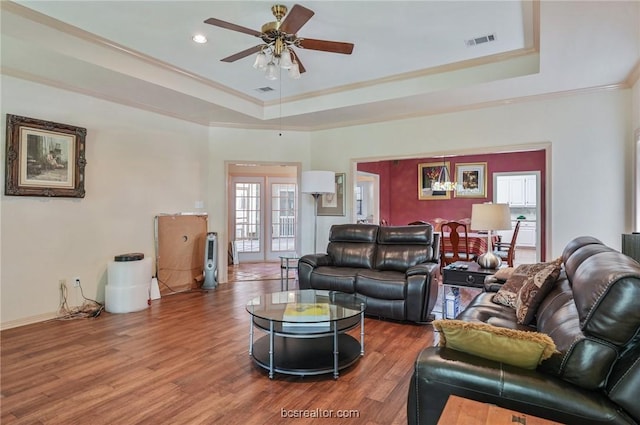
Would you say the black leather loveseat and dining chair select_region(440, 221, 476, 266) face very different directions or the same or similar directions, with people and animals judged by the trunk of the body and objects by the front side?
very different directions

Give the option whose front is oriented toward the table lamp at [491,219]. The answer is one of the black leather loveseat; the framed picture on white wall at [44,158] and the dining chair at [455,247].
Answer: the framed picture on white wall

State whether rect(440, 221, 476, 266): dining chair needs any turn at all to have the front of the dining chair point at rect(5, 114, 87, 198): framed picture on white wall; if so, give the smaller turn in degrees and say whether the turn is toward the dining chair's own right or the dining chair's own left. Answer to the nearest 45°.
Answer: approximately 180°

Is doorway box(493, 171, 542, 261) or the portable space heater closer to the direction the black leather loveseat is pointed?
the portable space heater

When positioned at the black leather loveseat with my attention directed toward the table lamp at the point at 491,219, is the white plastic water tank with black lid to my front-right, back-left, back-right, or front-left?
back-right

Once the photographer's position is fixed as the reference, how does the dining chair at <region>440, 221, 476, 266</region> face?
facing away from the viewer and to the right of the viewer

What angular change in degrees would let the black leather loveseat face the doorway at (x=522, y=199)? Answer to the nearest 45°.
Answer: approximately 180°

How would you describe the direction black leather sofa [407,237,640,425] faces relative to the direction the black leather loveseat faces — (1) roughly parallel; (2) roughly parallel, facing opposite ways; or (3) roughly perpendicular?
roughly perpendicular

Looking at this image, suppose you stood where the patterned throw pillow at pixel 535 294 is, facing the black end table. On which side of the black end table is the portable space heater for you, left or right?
left

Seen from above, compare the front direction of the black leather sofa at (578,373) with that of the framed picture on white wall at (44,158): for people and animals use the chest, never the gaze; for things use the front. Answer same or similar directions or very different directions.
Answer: very different directions

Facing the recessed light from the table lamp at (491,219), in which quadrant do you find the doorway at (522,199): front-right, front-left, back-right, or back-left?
back-right

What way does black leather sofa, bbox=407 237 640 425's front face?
to the viewer's left

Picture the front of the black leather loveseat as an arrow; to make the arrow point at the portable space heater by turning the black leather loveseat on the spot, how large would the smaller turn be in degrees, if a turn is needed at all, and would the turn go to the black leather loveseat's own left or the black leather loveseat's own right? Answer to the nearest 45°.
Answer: approximately 45° to the black leather loveseat's own right

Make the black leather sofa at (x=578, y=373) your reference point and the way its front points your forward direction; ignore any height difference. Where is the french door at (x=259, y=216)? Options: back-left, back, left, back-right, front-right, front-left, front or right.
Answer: front-right

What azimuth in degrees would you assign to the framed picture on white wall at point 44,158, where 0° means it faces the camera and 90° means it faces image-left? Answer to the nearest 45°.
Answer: approximately 315°

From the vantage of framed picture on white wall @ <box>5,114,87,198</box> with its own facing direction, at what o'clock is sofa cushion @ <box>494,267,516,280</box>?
The sofa cushion is roughly at 12 o'clock from the framed picture on white wall.
